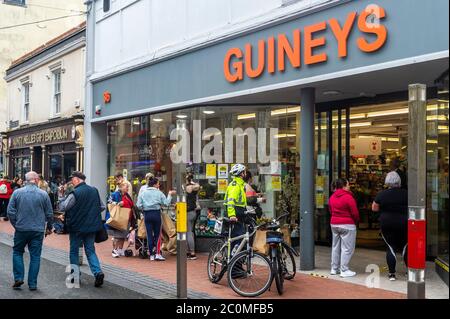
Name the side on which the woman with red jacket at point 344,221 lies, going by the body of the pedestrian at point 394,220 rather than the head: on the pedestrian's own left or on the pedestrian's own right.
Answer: on the pedestrian's own left

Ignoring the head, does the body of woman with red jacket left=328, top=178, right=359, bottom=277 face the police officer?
no

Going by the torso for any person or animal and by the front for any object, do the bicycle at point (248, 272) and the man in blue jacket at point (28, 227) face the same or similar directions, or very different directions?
very different directions

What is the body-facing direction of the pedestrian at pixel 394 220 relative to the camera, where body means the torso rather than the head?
away from the camera

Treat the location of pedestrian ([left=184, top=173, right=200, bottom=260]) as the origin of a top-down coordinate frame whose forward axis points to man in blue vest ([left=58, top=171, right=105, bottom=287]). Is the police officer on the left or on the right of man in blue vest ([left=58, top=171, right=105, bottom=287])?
left

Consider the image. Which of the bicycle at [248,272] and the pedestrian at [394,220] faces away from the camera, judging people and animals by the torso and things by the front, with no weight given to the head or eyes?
the pedestrian

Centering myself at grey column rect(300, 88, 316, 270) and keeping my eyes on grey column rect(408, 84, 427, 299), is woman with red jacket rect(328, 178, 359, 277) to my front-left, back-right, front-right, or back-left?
front-left

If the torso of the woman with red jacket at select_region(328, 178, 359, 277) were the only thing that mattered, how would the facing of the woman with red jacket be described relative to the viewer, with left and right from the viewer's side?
facing away from the viewer and to the right of the viewer

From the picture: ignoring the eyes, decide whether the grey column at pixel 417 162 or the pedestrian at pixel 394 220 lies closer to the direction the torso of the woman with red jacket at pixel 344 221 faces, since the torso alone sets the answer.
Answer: the pedestrian

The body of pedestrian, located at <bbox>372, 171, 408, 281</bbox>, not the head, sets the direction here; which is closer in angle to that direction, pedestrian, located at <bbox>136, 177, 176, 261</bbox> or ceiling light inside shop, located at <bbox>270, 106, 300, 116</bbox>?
the ceiling light inside shop

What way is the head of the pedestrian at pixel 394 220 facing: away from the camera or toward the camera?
away from the camera

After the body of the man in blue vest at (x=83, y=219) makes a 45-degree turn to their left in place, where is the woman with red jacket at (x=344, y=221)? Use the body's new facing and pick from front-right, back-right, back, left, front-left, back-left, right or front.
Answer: back

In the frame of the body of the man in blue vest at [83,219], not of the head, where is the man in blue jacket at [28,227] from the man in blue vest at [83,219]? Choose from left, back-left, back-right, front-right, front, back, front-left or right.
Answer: front-left
